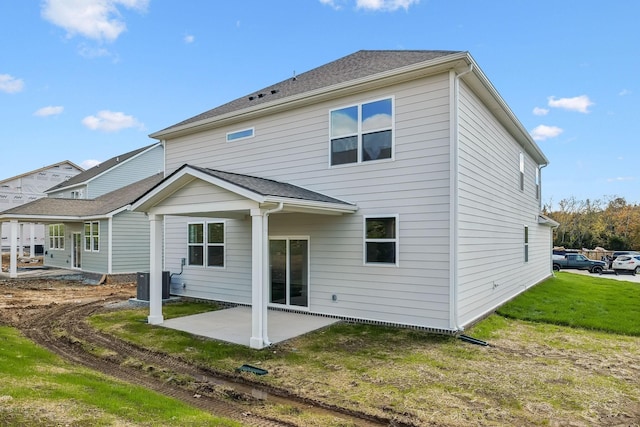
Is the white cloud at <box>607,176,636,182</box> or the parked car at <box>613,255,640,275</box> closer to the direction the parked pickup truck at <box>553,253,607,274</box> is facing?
the parked car

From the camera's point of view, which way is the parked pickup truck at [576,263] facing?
to the viewer's right

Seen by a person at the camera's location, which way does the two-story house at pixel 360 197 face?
facing away from the viewer and to the right of the viewer

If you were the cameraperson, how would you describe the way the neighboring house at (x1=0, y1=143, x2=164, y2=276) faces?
facing away from the viewer and to the right of the viewer

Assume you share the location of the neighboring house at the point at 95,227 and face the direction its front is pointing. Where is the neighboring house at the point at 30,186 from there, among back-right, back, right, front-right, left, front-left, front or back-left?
front-left

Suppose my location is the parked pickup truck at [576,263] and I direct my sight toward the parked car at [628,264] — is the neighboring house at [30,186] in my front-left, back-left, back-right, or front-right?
back-right

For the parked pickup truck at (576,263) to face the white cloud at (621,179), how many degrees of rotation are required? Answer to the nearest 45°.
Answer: approximately 90° to its left

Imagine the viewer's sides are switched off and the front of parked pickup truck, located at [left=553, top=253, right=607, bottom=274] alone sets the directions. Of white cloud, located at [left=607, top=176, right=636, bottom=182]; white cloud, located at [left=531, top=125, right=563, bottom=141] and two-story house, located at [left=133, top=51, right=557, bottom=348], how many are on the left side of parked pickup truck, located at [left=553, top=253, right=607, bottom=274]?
2

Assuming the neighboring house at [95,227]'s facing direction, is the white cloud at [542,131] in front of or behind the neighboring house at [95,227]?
in front
